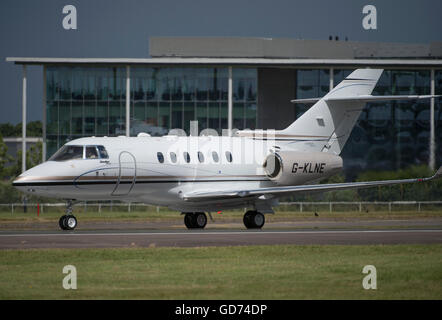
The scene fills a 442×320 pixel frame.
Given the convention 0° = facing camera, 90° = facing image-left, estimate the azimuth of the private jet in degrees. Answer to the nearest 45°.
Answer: approximately 45°
